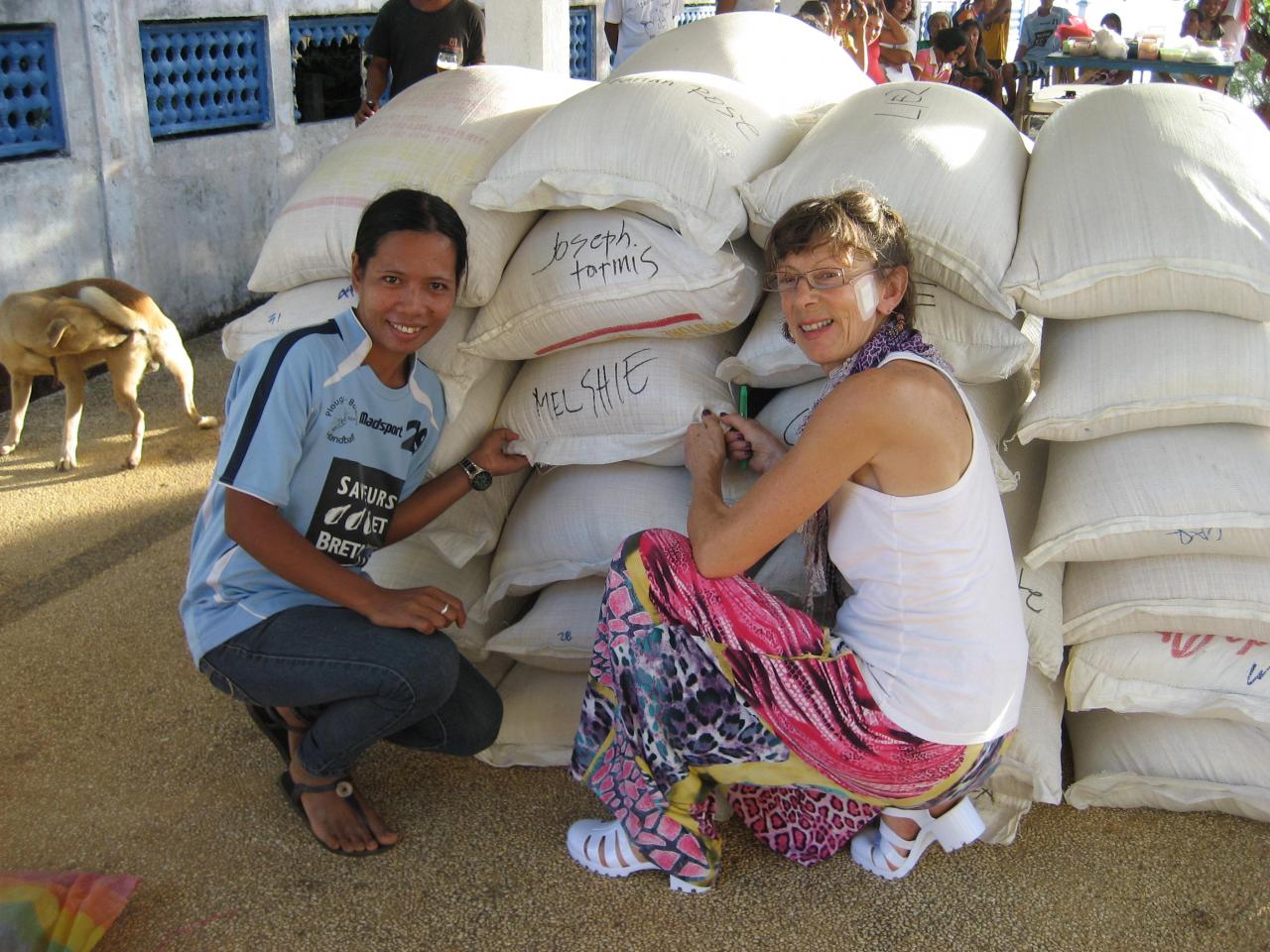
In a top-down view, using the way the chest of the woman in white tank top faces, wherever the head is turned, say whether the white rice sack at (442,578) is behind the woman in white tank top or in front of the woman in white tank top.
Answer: in front

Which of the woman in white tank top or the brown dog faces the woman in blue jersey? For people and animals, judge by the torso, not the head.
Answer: the woman in white tank top

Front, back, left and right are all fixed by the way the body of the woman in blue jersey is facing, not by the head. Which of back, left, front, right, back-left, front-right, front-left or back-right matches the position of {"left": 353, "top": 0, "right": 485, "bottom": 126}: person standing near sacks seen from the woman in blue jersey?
back-left

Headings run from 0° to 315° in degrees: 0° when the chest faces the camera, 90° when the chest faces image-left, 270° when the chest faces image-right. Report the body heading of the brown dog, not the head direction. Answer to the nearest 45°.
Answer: approximately 90°

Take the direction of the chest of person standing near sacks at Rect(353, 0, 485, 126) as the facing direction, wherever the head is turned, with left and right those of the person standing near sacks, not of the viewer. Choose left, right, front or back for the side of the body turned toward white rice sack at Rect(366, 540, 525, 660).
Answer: front

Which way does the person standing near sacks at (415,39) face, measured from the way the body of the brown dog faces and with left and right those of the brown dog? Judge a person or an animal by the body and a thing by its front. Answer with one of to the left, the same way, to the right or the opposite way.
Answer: to the left

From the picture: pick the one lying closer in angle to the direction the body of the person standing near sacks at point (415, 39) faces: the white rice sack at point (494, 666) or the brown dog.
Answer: the white rice sack

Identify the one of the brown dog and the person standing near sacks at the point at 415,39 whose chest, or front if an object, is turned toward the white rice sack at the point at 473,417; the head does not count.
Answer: the person standing near sacks

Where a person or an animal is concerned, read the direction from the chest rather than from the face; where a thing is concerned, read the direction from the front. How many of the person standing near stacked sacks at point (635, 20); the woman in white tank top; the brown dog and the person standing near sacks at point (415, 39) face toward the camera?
2

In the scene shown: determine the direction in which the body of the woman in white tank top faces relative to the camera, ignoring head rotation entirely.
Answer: to the viewer's left
